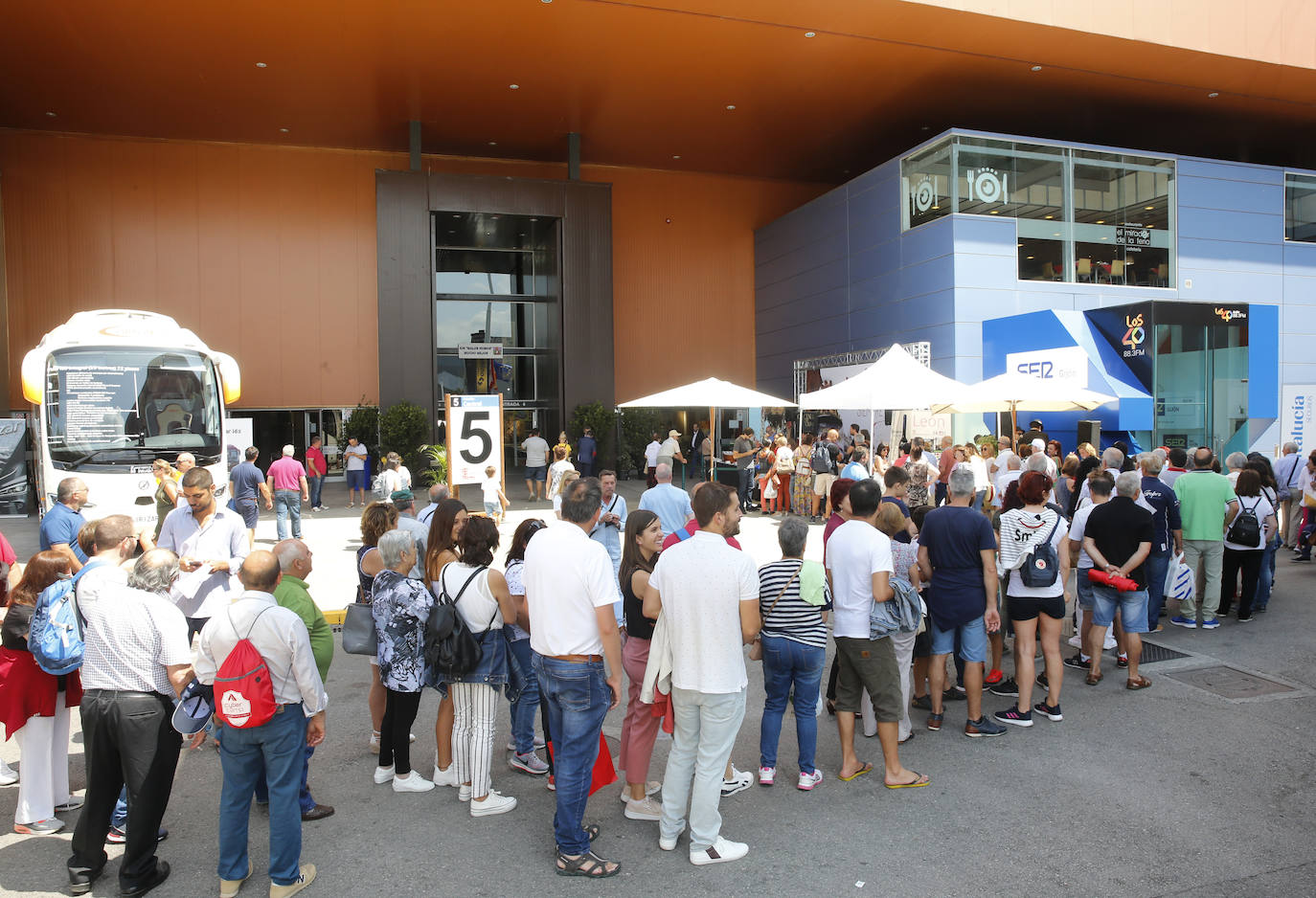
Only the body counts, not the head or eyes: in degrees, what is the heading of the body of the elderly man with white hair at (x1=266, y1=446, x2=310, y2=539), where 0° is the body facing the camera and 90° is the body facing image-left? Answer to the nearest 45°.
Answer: approximately 180°

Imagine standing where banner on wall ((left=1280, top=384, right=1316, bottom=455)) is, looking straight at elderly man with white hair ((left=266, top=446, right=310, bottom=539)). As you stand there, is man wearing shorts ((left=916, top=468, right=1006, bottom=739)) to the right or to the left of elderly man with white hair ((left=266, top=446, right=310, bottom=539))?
left

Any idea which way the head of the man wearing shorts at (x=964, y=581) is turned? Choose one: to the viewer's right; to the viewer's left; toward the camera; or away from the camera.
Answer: away from the camera

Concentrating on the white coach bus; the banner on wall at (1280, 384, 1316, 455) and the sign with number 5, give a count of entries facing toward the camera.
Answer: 3

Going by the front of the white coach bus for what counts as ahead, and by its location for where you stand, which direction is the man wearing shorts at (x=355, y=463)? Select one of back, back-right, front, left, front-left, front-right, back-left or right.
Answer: back-left

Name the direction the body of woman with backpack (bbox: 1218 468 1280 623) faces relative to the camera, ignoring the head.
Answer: away from the camera

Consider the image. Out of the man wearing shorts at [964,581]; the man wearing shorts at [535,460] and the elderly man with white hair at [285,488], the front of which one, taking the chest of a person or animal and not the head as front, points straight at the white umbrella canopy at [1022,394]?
the man wearing shorts at [964,581]

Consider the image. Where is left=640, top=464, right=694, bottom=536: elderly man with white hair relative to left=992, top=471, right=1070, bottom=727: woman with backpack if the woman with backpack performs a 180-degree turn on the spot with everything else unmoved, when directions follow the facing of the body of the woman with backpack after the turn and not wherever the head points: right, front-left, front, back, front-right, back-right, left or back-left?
back-right

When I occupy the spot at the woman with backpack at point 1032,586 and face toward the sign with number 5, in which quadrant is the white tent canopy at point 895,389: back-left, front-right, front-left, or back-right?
front-right

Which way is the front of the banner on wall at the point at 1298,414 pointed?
toward the camera

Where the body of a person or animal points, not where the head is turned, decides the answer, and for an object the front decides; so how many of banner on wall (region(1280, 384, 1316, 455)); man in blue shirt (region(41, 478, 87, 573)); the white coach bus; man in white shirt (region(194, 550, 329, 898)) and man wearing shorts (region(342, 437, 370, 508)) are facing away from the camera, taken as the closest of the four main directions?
1

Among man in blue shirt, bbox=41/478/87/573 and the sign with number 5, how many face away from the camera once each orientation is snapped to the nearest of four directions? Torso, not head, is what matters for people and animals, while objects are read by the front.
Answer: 0

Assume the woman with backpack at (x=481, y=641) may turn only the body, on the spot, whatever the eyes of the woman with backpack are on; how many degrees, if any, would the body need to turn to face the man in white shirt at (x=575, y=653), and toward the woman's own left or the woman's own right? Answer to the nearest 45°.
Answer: approximately 90° to the woman's own right

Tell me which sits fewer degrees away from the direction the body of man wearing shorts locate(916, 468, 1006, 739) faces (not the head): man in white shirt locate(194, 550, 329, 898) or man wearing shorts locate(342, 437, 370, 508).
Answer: the man wearing shorts

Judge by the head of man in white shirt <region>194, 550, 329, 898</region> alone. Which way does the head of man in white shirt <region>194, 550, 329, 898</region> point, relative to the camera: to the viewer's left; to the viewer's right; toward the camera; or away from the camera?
away from the camera

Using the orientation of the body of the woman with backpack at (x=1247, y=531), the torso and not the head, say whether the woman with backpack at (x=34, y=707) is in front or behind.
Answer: behind

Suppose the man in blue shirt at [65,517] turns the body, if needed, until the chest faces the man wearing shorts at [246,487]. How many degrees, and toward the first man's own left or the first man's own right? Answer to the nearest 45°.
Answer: approximately 90° to the first man's own left
